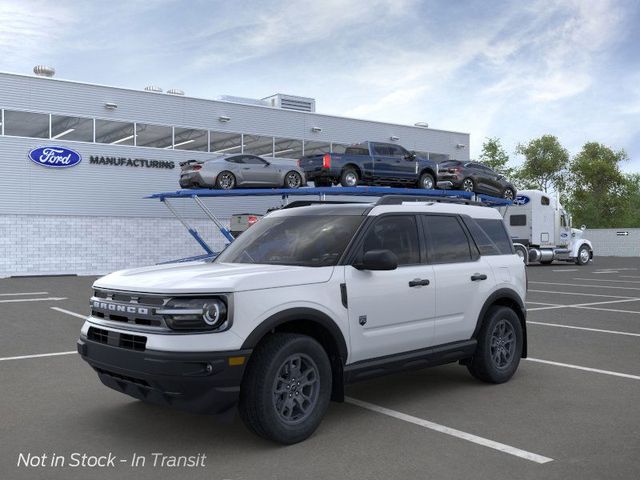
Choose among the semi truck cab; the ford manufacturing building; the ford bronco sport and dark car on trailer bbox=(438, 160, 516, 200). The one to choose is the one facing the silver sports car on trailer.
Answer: the ford manufacturing building

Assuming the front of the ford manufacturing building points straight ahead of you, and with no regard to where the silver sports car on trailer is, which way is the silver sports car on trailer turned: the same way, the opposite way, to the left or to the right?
to the left

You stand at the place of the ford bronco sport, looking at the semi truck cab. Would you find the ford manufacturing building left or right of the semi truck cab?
left

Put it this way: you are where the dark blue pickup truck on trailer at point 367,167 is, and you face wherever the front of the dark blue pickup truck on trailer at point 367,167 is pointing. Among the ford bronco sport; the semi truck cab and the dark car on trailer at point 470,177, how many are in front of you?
2

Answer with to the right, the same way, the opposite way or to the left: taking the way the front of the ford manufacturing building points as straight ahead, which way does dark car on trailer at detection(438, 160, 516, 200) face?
to the left

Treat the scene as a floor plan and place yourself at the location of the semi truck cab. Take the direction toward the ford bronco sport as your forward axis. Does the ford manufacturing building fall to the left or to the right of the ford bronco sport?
right

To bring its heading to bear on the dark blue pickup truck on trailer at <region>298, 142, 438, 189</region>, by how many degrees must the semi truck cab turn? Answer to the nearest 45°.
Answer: approximately 180°

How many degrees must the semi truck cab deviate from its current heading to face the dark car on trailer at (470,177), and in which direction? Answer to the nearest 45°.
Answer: approximately 135° to its right

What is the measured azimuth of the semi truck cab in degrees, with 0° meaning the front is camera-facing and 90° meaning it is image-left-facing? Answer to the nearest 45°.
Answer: approximately 225°

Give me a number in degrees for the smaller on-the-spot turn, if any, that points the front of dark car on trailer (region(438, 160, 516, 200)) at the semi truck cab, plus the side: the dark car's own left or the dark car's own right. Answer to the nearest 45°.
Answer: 0° — it already faces it

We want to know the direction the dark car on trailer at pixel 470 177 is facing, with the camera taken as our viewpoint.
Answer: facing away from the viewer and to the right of the viewer

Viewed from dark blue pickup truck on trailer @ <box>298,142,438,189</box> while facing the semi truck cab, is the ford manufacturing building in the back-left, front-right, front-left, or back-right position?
back-left

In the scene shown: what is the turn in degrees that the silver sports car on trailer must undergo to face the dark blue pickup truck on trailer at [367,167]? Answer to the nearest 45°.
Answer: approximately 45° to its right

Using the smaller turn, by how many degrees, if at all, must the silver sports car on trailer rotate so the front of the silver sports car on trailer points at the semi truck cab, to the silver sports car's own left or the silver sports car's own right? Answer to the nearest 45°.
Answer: approximately 45° to the silver sports car's own right
